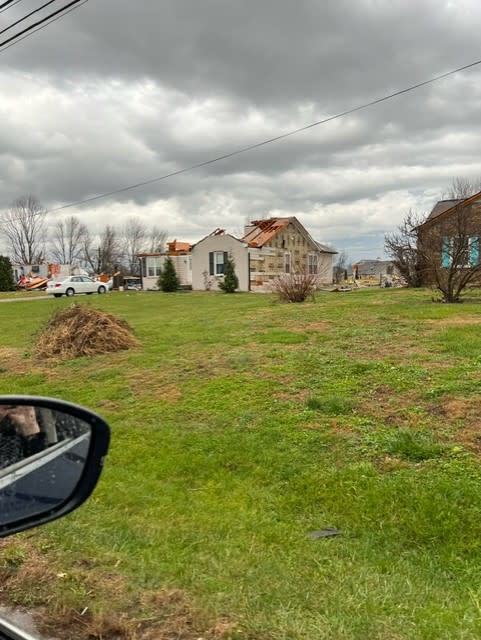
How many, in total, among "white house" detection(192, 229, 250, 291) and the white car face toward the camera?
1

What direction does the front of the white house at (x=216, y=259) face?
toward the camera

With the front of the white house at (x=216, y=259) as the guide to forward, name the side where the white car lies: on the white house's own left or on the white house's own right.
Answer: on the white house's own right

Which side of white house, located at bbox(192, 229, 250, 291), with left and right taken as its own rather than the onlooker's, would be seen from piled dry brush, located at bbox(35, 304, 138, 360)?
front

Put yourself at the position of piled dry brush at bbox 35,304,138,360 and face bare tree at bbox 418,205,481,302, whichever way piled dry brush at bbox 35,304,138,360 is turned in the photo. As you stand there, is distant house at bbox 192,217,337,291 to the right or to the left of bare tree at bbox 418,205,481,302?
left

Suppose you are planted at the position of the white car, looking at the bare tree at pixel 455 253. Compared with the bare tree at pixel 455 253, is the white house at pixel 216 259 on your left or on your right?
left

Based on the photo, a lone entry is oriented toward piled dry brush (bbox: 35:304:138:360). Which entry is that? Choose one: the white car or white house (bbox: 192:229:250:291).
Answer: the white house
